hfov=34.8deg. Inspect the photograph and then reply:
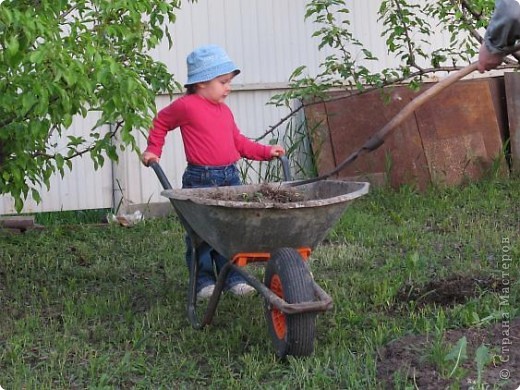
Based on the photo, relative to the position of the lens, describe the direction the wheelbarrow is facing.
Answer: facing the viewer and to the right of the viewer
